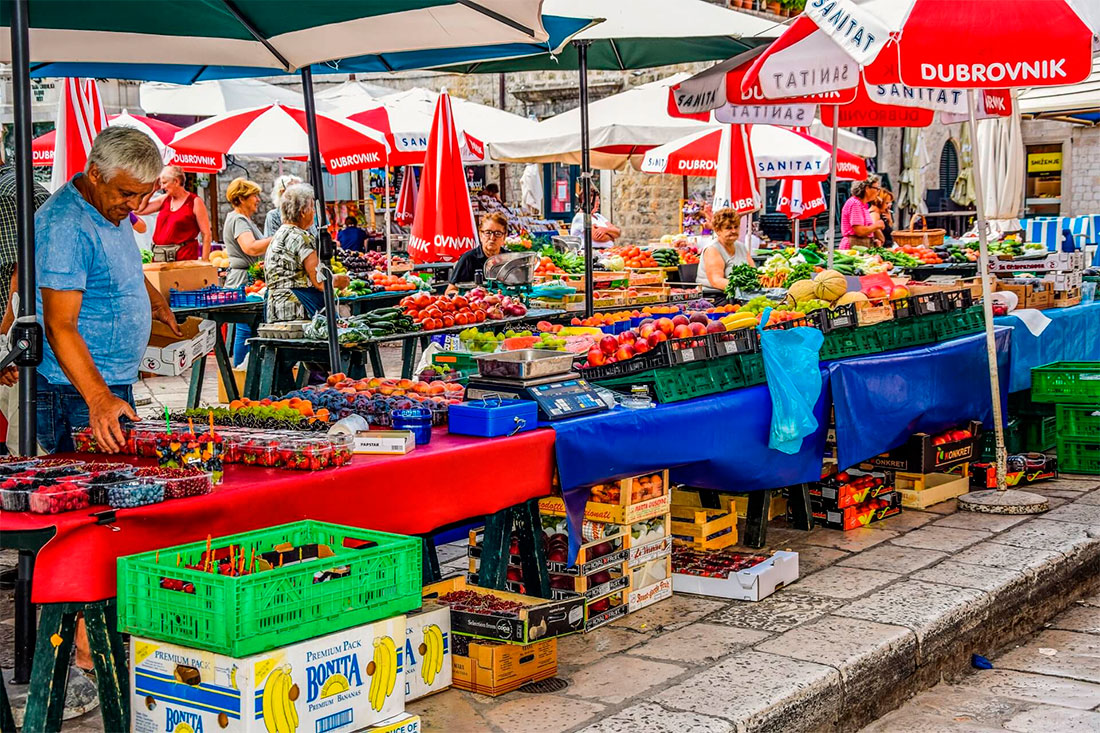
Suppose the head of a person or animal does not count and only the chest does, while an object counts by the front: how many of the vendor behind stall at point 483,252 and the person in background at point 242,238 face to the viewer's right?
1

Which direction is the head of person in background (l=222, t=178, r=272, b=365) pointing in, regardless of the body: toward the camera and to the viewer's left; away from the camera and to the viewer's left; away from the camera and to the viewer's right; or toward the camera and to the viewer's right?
toward the camera and to the viewer's right

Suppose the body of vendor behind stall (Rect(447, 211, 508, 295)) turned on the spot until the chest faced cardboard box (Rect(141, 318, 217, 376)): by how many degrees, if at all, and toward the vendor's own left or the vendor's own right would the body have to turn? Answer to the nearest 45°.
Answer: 0° — they already face it

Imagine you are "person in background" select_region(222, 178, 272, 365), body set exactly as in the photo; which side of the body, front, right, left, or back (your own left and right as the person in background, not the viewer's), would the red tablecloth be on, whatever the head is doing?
right

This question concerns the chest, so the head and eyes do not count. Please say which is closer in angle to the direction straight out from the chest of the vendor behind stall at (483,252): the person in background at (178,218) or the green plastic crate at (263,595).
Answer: the green plastic crate

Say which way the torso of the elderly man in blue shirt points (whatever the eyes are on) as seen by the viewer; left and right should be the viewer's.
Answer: facing the viewer and to the right of the viewer

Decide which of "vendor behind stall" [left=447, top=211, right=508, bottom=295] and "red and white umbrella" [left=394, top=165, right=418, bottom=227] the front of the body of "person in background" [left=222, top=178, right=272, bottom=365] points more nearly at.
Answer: the vendor behind stall

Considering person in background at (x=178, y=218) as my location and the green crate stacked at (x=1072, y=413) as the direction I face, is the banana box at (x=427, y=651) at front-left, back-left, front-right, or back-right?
front-right

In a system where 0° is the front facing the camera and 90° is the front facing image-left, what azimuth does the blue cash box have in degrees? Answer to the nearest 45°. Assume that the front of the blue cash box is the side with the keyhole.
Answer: approximately 315°

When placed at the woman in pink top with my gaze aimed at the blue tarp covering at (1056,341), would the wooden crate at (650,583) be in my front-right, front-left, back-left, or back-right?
front-right

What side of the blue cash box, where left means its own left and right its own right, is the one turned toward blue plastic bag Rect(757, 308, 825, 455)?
left

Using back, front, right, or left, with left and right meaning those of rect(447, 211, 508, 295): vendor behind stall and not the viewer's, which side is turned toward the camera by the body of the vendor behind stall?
front

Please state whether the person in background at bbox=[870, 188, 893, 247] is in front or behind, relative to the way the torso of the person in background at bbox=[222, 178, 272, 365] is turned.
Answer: in front

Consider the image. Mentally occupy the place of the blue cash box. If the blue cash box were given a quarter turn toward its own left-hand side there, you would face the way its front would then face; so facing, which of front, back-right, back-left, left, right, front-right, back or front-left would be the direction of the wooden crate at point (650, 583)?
front

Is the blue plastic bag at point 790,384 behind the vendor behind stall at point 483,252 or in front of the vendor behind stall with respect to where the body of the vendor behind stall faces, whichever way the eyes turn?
in front
